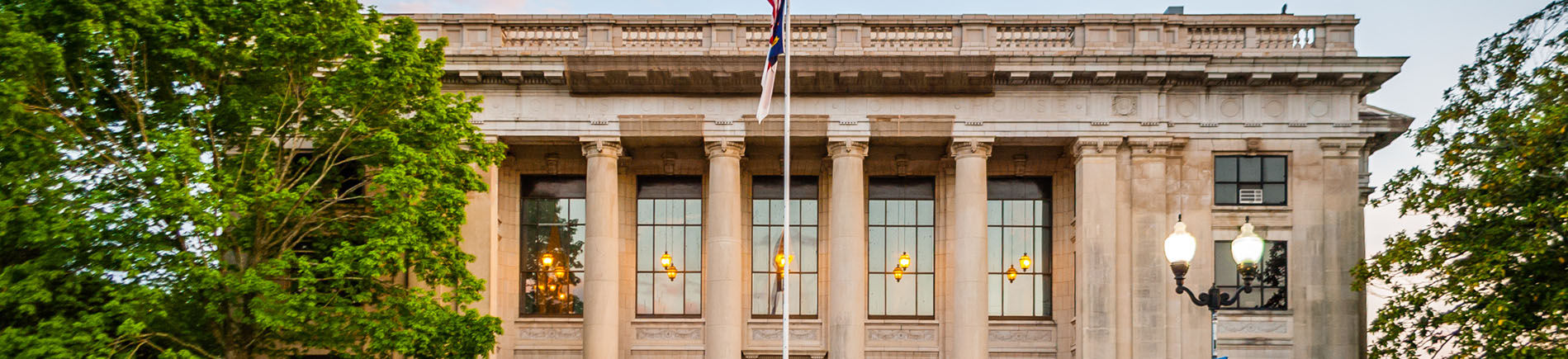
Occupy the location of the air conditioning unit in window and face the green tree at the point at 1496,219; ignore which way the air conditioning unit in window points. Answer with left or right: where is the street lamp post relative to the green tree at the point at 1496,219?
right

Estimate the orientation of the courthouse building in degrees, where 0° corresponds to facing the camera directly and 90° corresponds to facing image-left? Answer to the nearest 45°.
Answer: approximately 0°

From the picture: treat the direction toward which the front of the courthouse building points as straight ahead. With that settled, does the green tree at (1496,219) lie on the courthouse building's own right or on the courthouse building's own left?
on the courthouse building's own left

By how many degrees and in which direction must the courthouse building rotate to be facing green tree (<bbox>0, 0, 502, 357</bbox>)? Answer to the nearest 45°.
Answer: approximately 45° to its right

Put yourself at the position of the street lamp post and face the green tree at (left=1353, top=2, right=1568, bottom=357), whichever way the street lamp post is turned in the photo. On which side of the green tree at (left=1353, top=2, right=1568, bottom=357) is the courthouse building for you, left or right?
left

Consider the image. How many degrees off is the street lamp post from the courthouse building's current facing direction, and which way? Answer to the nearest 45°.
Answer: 0° — it already faces it

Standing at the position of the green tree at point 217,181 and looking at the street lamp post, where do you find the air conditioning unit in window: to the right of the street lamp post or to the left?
left

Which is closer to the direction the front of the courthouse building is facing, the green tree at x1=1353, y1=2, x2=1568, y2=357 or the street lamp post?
the street lamp post
